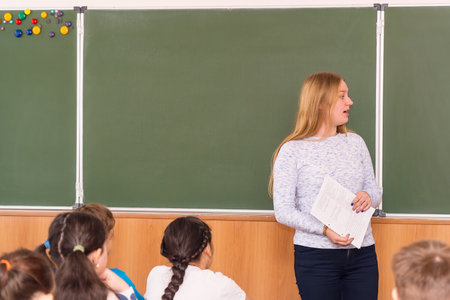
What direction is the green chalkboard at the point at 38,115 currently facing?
toward the camera

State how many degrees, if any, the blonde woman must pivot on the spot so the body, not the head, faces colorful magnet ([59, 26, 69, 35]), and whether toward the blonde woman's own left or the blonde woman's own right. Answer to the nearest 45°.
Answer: approximately 135° to the blonde woman's own right

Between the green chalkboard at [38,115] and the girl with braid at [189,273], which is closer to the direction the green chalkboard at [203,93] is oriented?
the girl with braid

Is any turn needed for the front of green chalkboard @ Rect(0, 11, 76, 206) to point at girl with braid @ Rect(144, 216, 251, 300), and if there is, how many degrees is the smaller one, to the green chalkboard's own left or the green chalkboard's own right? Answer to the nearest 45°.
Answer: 0° — it already faces them

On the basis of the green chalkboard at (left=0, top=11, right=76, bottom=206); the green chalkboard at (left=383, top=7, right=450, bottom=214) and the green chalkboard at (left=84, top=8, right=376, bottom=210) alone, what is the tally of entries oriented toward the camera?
3

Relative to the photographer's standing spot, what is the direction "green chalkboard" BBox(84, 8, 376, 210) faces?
facing the viewer

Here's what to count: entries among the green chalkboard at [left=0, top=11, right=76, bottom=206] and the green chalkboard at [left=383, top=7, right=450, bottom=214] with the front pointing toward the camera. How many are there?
2

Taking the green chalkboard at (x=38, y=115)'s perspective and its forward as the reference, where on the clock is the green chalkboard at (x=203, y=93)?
the green chalkboard at (x=203, y=93) is roughly at 10 o'clock from the green chalkboard at (x=38, y=115).

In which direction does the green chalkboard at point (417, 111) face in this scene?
toward the camera

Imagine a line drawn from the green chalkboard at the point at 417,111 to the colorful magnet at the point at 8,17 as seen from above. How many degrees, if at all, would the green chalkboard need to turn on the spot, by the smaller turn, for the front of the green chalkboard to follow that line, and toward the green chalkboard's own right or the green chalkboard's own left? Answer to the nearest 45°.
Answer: approximately 90° to the green chalkboard's own right

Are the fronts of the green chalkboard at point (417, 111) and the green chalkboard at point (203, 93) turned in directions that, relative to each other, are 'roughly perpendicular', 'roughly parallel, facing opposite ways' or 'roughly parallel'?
roughly parallel

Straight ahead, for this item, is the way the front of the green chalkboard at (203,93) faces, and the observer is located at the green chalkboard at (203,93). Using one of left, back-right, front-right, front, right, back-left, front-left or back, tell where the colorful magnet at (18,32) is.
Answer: right

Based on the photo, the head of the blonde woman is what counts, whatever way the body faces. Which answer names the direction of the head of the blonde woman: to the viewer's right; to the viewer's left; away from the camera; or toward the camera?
to the viewer's right

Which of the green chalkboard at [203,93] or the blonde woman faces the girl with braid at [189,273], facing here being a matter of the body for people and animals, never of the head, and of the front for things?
the green chalkboard

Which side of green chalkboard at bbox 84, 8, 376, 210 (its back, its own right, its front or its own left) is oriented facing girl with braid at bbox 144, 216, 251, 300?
front

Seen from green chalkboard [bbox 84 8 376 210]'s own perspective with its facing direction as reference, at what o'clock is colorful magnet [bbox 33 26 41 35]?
The colorful magnet is roughly at 3 o'clock from the green chalkboard.

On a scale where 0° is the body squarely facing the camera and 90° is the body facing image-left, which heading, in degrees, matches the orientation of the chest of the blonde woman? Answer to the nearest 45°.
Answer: approximately 315°
